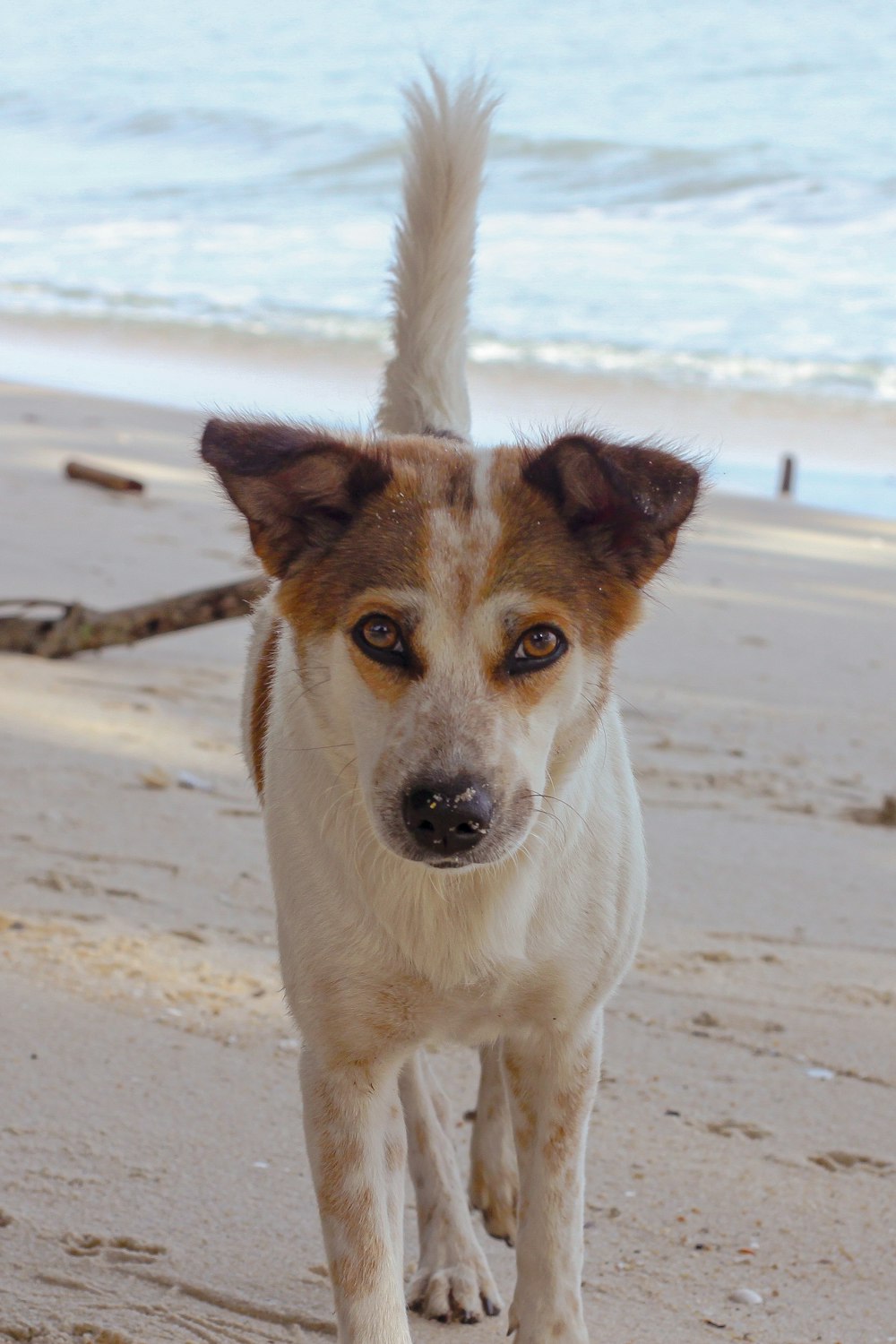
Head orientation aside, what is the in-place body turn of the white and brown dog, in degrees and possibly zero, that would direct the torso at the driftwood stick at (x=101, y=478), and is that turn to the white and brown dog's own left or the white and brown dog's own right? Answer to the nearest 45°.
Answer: approximately 180°

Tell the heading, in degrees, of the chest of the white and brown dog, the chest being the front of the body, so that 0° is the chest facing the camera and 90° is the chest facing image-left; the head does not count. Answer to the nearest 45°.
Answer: approximately 0°

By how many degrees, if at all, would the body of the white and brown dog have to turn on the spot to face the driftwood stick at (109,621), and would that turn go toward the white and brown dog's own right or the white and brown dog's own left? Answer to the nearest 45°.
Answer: approximately 180°

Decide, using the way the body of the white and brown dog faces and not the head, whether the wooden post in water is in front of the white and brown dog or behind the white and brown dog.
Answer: behind
